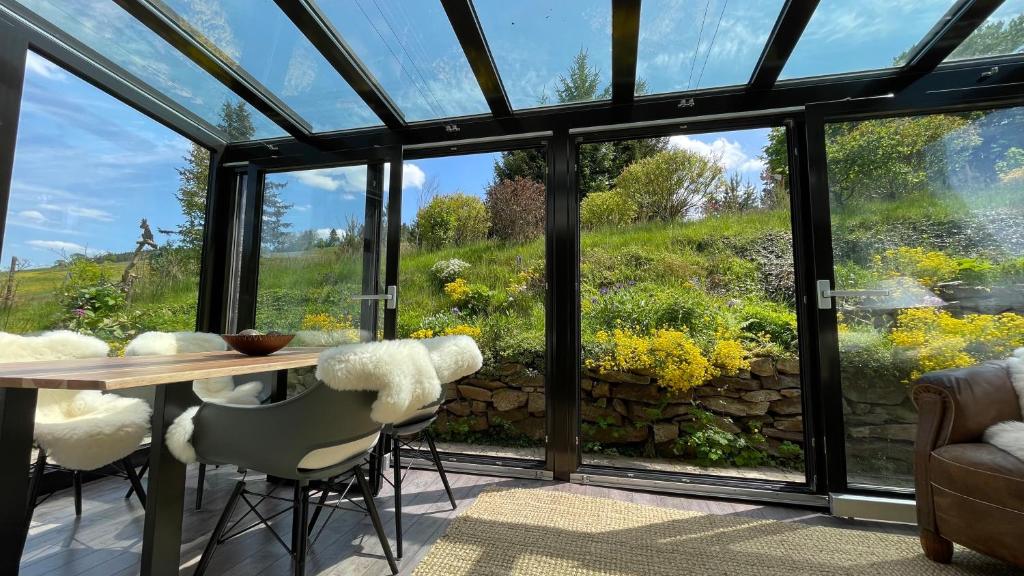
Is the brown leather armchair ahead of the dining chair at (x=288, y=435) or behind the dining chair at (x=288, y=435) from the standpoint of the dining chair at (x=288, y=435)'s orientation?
behind

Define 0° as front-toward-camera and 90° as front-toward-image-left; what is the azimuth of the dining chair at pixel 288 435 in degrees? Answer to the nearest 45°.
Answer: approximately 135°

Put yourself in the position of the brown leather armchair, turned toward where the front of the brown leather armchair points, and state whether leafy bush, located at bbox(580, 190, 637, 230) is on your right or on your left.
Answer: on your right
